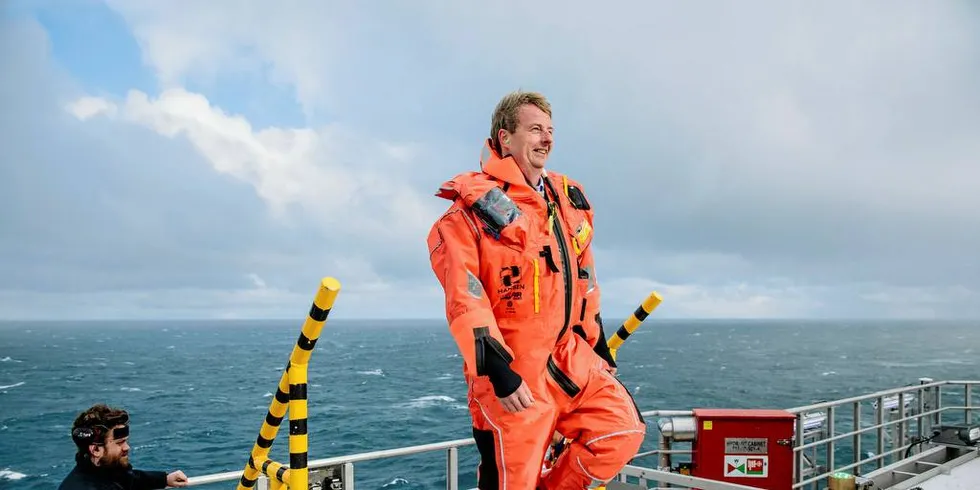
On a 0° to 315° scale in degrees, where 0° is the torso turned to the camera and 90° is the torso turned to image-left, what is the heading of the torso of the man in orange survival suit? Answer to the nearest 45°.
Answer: approximately 315°

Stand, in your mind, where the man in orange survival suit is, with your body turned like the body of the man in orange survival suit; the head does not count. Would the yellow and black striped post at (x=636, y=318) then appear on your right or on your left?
on your left

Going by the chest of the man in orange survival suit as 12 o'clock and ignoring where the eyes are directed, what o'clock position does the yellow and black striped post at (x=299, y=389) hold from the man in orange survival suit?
The yellow and black striped post is roughly at 4 o'clock from the man in orange survival suit.

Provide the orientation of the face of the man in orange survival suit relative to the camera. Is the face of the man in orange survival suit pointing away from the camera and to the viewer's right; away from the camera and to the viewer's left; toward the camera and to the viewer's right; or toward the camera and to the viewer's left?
toward the camera and to the viewer's right

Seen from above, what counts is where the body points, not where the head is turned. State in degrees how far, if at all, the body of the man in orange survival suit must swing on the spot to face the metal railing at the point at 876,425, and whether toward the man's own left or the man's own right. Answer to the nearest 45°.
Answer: approximately 90° to the man's own left
